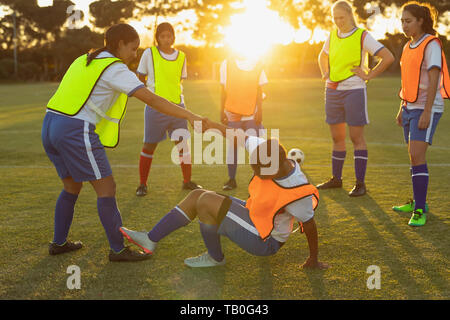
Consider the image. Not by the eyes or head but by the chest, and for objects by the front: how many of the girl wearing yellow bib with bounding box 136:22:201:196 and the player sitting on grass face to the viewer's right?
0

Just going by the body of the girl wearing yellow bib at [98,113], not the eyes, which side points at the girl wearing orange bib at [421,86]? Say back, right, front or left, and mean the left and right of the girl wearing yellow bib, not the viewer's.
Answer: front

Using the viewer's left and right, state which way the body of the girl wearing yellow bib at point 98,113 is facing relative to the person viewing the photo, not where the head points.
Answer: facing to the right of the viewer

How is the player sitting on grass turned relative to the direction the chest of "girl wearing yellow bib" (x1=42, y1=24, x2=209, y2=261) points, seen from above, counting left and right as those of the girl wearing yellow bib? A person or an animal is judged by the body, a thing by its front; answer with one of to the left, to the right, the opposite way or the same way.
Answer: the opposite way

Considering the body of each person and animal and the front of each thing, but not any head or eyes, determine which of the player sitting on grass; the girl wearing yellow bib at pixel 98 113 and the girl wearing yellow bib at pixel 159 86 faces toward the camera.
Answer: the girl wearing yellow bib at pixel 159 86

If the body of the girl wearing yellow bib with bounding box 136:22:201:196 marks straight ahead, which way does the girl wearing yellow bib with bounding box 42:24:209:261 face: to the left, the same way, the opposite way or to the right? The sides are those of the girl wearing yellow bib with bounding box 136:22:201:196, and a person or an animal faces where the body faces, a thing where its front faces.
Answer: to the left

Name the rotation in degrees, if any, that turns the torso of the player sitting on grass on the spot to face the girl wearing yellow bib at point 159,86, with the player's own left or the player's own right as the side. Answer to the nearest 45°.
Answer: approximately 90° to the player's own right

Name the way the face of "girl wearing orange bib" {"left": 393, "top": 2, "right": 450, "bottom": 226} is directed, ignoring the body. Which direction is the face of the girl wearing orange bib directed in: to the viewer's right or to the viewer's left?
to the viewer's left

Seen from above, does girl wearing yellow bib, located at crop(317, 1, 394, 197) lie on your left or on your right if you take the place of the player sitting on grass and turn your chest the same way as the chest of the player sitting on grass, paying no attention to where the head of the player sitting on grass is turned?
on your right

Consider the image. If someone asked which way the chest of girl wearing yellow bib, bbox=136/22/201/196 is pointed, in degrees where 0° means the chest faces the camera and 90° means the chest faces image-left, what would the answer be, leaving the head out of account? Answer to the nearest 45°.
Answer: approximately 0°

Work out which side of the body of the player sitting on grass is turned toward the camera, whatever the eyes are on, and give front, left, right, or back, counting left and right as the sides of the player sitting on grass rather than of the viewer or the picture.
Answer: left

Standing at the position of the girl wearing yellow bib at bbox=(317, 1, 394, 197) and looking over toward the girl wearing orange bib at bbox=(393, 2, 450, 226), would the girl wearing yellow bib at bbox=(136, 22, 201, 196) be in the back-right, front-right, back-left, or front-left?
back-right
